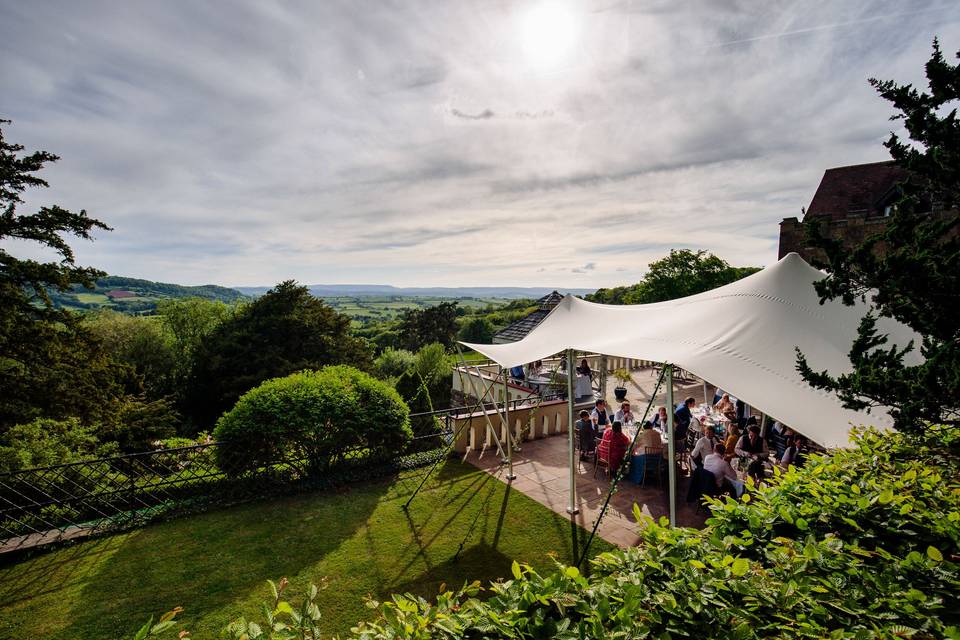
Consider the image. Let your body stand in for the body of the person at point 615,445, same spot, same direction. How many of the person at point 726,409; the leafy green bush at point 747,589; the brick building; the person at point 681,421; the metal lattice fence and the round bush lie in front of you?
3

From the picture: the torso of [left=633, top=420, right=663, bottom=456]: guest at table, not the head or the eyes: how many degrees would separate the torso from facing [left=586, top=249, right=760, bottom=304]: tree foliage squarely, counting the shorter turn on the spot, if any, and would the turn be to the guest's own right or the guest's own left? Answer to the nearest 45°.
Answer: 0° — they already face it

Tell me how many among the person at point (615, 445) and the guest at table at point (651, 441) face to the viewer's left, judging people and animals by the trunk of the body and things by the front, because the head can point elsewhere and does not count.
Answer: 0

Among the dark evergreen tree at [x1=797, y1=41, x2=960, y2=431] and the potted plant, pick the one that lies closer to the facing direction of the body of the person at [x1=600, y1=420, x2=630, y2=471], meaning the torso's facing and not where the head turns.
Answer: the potted plant

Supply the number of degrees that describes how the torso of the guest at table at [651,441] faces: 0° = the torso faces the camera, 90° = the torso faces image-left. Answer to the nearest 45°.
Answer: approximately 180°

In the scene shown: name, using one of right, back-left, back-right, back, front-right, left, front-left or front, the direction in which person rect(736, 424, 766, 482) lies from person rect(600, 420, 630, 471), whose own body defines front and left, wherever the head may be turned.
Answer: front-right

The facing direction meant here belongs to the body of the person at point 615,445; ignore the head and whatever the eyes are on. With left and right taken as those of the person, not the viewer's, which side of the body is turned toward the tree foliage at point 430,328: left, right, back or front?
left

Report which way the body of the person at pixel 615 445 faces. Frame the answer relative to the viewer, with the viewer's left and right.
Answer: facing away from the viewer and to the right of the viewer

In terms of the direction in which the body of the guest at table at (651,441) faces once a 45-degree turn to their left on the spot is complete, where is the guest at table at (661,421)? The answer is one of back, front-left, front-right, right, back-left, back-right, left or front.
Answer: front-right

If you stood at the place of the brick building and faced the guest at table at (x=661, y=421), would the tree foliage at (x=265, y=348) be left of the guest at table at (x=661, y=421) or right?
right
